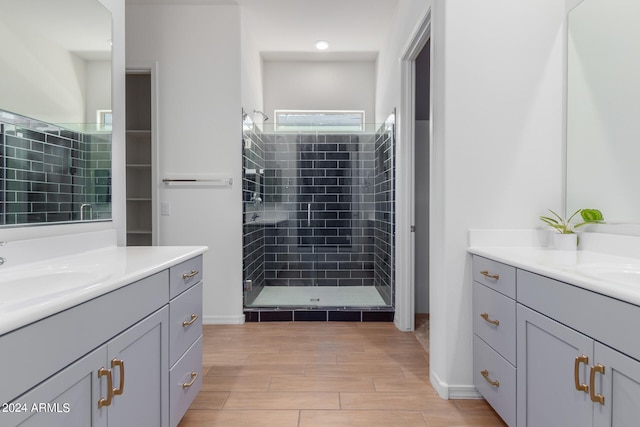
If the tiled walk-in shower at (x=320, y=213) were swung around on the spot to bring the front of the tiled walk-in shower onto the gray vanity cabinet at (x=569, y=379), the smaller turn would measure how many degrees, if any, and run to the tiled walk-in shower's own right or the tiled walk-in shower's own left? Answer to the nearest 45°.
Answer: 0° — it already faces it

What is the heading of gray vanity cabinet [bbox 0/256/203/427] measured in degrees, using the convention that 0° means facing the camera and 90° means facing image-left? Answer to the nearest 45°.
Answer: approximately 315°

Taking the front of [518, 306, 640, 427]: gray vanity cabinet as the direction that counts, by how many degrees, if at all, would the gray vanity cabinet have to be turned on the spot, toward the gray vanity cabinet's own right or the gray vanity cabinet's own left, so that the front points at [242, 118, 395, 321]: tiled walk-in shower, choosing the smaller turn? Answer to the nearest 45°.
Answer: approximately 90° to the gray vanity cabinet's own right

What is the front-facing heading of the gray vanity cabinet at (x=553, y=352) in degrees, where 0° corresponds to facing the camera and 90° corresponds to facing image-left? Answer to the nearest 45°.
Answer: approximately 45°

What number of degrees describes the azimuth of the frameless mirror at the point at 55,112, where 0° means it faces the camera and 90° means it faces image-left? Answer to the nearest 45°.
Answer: approximately 315°

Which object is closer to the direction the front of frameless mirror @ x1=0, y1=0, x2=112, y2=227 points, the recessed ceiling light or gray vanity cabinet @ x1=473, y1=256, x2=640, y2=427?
the gray vanity cabinet

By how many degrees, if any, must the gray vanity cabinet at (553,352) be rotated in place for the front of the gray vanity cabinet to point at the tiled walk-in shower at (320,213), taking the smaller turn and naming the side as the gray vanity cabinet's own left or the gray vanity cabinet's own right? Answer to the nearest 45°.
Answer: approximately 90° to the gray vanity cabinet's own right
